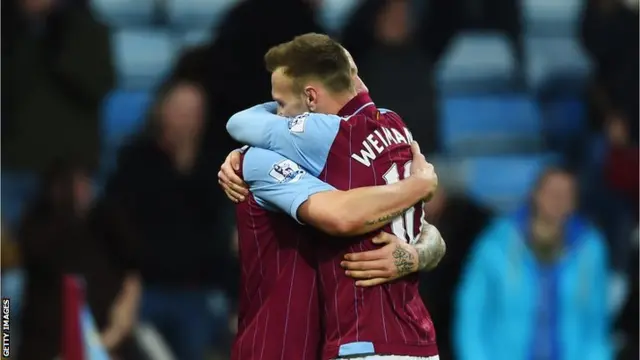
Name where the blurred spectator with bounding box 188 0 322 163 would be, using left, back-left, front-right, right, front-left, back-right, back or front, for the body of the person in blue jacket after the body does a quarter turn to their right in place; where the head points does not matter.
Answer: front

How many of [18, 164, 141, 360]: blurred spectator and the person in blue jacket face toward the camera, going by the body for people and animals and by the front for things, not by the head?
2

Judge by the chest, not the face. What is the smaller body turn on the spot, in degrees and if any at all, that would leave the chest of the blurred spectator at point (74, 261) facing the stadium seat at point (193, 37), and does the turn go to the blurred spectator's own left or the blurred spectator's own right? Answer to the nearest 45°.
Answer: approximately 135° to the blurred spectator's own left

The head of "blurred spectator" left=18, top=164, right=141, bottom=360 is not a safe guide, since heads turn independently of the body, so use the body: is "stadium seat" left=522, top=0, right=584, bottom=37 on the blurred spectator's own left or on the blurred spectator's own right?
on the blurred spectator's own left

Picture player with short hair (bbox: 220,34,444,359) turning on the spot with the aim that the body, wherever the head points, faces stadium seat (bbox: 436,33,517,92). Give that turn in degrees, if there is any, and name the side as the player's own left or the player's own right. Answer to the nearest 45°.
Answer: approximately 45° to the player's own right

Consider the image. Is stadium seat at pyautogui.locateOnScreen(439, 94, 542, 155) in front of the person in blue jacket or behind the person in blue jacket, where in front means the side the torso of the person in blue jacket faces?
behind

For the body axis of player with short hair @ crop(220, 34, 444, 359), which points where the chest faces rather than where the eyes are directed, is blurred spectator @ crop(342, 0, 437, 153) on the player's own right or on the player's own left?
on the player's own right
